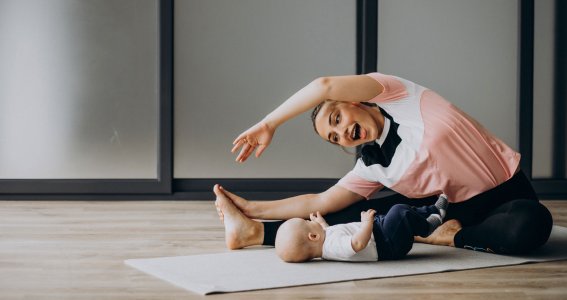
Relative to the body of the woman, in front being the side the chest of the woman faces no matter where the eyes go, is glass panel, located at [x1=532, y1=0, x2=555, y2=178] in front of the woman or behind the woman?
behind

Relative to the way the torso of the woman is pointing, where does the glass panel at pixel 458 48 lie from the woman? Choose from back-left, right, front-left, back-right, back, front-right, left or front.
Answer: back

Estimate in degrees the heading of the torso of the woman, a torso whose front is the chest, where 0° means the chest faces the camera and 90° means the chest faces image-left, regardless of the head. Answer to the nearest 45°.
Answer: approximately 0°
